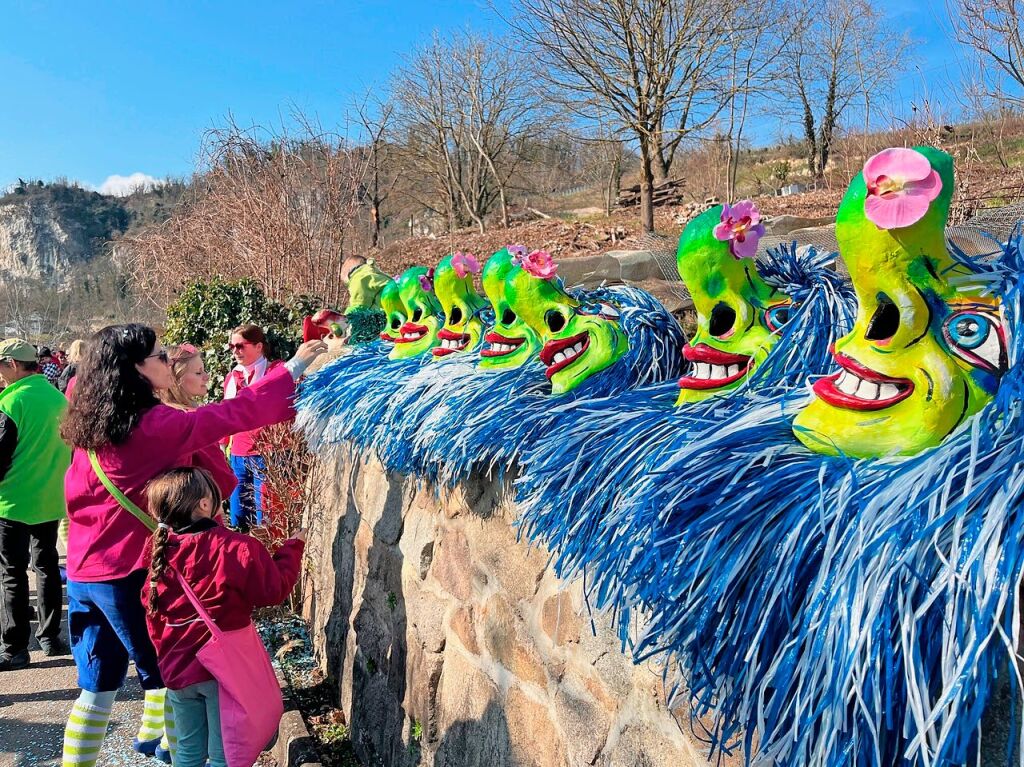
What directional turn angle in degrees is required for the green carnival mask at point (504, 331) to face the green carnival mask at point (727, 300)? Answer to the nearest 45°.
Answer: approximately 90° to its left

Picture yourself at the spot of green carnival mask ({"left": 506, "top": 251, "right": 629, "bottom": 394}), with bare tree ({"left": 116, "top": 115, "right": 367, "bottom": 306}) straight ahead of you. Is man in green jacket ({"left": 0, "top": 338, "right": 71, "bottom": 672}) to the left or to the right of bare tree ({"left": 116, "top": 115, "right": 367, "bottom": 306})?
left

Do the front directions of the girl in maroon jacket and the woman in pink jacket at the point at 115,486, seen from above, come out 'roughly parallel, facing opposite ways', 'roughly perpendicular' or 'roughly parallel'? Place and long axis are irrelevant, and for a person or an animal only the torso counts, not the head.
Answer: roughly parallel

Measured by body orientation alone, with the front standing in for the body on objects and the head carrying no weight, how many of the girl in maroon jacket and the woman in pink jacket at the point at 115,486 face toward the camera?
0

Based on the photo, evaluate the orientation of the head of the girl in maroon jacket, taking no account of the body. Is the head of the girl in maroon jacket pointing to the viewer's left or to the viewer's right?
to the viewer's right

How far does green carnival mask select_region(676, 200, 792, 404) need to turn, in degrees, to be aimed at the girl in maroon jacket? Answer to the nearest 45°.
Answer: approximately 45° to its right

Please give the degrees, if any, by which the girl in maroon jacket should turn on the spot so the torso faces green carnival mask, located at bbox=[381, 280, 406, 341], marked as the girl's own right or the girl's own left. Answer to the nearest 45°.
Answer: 0° — they already face it
